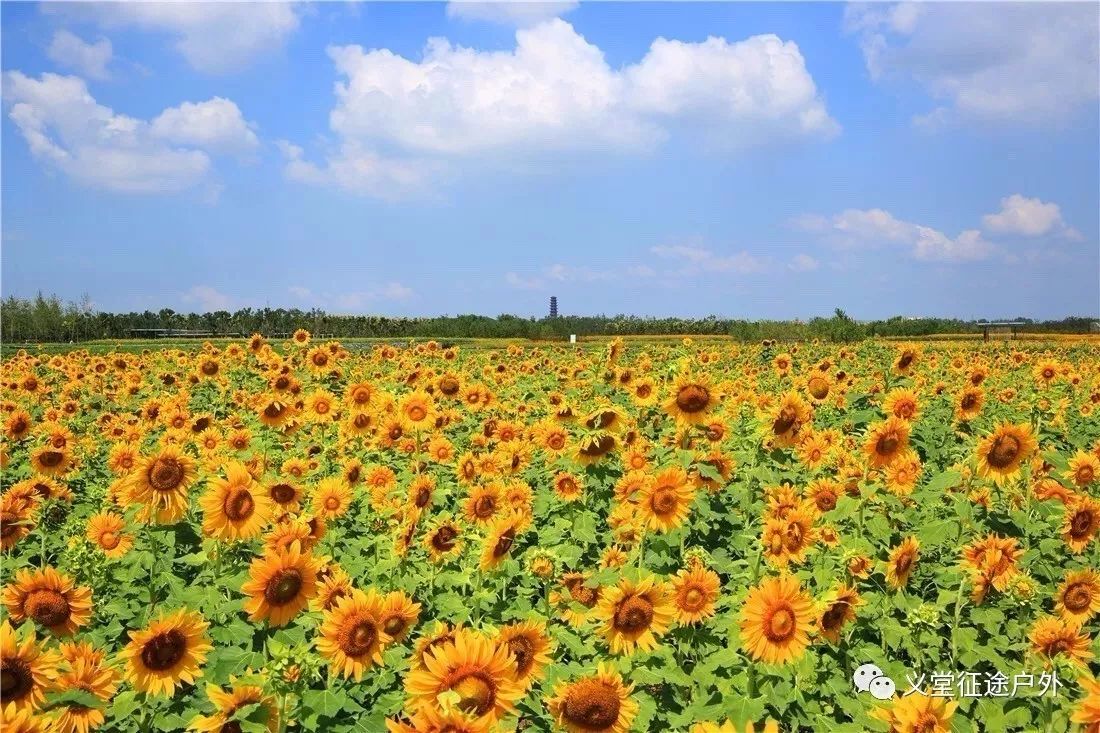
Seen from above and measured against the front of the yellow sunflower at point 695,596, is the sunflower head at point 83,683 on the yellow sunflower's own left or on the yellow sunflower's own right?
on the yellow sunflower's own right

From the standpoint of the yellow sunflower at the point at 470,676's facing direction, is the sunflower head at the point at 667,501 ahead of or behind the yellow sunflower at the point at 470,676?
behind

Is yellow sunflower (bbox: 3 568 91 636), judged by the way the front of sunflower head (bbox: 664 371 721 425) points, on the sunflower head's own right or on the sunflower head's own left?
on the sunflower head's own right

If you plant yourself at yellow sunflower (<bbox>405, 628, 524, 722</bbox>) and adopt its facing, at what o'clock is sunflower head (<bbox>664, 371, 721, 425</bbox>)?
The sunflower head is roughly at 7 o'clock from the yellow sunflower.

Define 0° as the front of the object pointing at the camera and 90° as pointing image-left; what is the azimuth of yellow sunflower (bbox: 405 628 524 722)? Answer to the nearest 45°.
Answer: approximately 0°

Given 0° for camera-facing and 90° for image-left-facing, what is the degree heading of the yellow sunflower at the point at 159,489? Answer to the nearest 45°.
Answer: approximately 0°

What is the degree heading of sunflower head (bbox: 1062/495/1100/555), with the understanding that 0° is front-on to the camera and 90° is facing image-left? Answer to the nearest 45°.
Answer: approximately 315°
